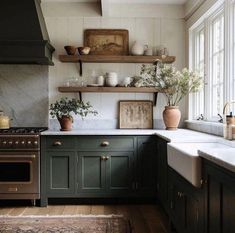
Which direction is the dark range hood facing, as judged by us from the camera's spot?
facing the viewer

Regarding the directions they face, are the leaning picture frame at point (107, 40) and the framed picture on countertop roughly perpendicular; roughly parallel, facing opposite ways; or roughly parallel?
roughly parallel

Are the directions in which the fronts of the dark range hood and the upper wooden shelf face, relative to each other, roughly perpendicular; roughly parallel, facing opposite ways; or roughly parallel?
roughly parallel

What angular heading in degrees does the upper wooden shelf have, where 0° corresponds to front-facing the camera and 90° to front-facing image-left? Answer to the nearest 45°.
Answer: approximately 0°

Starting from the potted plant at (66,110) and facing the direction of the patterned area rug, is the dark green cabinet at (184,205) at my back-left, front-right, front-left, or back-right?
front-left

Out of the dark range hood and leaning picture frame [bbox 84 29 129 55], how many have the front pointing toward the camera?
2

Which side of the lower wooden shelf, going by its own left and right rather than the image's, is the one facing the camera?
front

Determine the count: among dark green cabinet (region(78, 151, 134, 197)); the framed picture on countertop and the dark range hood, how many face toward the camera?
3

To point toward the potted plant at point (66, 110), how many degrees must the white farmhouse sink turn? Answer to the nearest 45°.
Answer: approximately 90° to its right

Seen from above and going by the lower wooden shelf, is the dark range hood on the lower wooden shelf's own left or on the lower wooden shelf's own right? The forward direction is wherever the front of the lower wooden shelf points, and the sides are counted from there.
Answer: on the lower wooden shelf's own right

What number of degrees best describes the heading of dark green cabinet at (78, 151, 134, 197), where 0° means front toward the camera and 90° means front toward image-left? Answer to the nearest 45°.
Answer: approximately 0°

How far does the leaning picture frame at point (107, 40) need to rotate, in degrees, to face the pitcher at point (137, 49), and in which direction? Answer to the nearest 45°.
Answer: approximately 90° to its left

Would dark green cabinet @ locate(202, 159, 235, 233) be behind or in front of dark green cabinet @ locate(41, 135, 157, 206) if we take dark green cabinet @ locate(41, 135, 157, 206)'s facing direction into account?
in front

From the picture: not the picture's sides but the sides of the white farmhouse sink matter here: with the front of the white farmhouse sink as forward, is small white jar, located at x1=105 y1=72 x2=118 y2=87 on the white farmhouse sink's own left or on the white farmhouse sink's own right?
on the white farmhouse sink's own right

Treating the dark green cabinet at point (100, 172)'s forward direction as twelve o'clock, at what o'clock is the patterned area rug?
The patterned area rug is roughly at 1 o'clock from the dark green cabinet.
